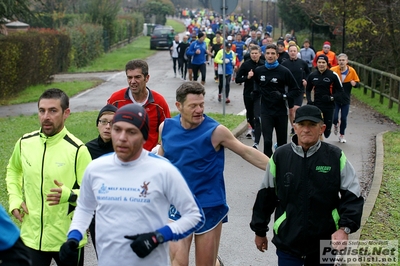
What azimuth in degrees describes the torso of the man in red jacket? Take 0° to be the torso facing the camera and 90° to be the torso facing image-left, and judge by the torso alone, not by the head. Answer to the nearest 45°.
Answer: approximately 0°

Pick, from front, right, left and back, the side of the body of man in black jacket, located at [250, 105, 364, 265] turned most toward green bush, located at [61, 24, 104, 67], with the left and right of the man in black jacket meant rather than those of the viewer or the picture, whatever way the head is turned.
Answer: back

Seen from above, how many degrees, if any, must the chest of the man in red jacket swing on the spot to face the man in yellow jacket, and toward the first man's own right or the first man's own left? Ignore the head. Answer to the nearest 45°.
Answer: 0° — they already face them

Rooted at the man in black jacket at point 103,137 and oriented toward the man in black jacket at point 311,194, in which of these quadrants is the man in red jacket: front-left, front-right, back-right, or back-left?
back-left

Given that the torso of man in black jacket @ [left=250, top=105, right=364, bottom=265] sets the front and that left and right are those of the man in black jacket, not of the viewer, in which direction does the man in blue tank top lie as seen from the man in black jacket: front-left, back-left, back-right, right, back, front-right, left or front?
back-right

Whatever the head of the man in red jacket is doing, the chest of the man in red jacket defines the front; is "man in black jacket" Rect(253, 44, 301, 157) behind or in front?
behind

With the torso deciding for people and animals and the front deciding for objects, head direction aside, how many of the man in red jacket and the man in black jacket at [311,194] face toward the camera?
2

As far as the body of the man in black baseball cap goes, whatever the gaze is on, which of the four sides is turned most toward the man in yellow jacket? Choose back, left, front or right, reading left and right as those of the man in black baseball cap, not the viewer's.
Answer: right

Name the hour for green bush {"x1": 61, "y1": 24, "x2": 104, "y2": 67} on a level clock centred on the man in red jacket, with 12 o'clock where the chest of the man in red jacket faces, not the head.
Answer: The green bush is roughly at 6 o'clock from the man in red jacket.

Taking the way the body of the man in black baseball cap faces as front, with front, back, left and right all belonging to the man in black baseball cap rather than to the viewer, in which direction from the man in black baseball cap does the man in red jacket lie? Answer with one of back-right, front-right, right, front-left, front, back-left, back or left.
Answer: back-right
